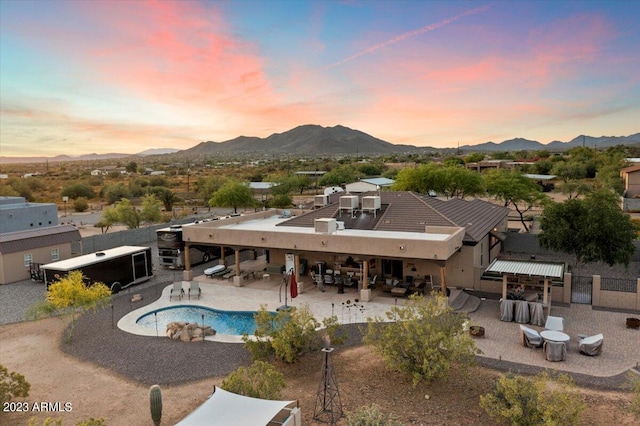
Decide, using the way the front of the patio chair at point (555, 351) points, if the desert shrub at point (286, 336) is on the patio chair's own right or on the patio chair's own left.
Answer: on the patio chair's own left

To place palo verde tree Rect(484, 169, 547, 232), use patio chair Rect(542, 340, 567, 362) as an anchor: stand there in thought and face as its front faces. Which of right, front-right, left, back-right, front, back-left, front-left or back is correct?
front

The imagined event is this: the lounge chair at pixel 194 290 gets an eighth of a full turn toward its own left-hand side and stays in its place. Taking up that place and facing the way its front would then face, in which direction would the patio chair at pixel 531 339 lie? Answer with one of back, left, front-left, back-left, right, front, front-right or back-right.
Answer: front

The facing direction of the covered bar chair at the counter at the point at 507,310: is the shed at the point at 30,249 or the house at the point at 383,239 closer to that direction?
the house

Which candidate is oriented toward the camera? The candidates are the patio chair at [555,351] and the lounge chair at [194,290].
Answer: the lounge chair

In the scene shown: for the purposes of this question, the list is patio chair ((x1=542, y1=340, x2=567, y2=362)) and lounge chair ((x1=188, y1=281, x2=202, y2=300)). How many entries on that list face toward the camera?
1

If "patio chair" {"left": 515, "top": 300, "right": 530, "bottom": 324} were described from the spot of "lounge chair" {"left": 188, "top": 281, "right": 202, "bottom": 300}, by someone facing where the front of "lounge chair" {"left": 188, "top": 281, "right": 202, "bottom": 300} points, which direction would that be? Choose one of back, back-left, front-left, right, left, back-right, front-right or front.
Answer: front-left

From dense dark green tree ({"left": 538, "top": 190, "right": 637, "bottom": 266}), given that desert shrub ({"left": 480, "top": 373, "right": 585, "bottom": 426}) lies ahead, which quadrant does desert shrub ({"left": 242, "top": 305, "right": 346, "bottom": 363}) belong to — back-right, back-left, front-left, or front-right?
front-right

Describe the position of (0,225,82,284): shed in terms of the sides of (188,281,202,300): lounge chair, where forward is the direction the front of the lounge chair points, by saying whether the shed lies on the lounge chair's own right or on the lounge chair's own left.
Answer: on the lounge chair's own right

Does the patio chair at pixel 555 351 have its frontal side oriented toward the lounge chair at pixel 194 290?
no

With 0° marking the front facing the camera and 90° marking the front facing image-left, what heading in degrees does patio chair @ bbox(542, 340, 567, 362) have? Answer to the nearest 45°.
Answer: approximately 180°

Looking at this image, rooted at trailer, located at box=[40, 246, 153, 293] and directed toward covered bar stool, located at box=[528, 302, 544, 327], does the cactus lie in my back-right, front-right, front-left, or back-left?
front-right

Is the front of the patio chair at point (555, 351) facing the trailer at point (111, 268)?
no

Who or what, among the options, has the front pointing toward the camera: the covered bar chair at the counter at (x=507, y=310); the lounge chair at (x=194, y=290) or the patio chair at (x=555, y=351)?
the lounge chair

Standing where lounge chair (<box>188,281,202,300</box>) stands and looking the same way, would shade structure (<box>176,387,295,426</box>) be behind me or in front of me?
in front

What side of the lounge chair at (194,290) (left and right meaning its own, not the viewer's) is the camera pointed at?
front

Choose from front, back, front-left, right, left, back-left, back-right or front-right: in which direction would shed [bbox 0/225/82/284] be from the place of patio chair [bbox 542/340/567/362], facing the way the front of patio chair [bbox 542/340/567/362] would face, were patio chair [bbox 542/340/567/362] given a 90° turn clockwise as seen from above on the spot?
back

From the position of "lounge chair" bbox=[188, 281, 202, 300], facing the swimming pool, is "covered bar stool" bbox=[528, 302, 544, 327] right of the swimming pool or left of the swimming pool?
left

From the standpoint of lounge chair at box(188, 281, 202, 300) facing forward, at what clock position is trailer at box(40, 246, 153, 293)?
The trailer is roughly at 4 o'clock from the lounge chair.
